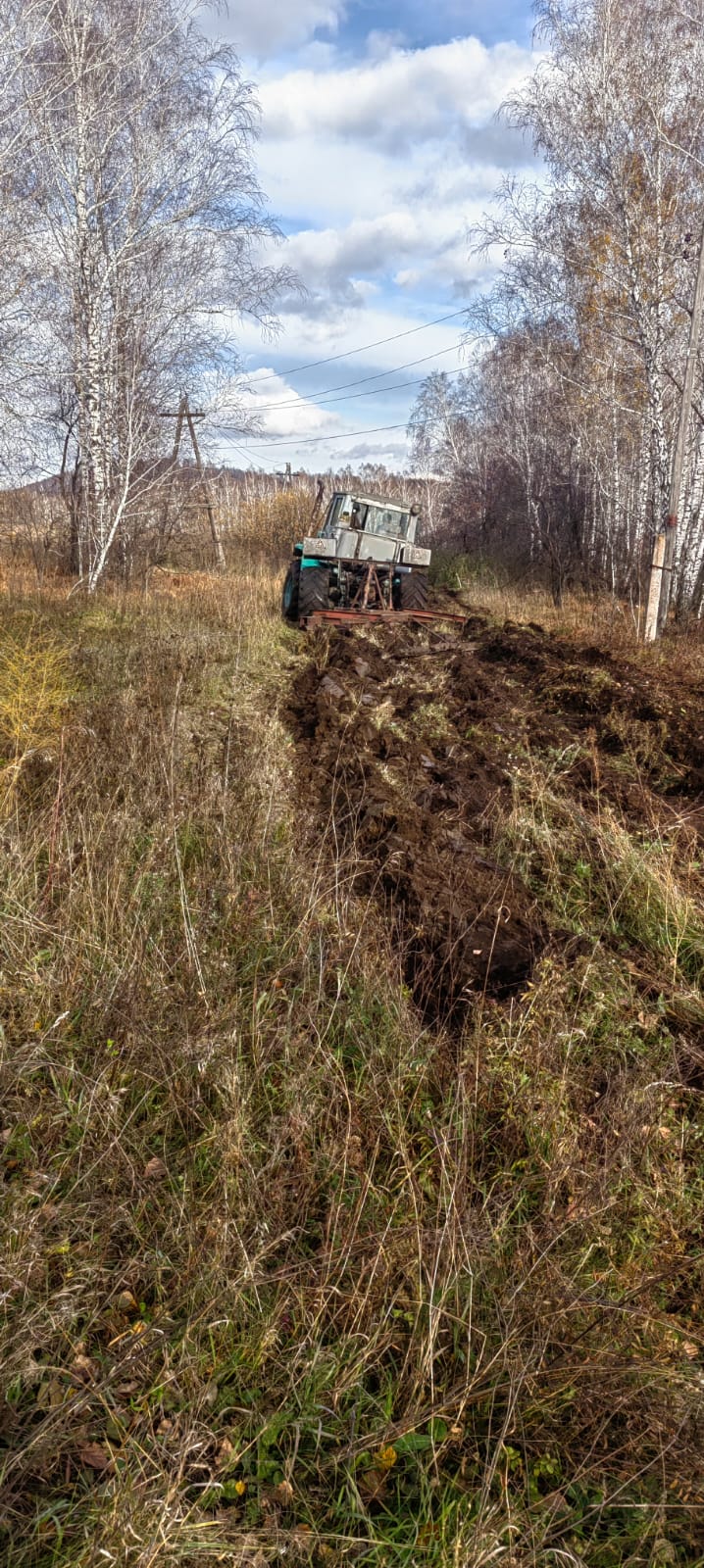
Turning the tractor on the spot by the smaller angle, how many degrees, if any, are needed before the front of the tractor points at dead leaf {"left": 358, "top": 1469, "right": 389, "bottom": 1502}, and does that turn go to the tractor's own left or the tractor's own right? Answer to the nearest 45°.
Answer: approximately 180°

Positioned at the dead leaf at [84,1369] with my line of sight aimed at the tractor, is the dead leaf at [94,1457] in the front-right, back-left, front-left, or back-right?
back-right

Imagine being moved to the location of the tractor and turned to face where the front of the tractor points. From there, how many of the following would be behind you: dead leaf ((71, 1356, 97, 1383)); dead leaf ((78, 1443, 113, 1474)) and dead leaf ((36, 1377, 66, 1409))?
3

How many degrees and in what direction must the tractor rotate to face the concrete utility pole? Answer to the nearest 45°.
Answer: approximately 135° to its right

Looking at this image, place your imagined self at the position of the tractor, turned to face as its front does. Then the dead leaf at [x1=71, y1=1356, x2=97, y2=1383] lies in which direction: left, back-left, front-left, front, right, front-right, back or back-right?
back

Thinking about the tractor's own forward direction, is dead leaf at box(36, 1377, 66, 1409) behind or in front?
behind

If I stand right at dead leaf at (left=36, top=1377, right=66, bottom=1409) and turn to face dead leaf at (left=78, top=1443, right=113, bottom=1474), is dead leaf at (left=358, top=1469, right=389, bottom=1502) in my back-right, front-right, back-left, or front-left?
front-left

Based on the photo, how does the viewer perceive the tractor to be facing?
facing away from the viewer
